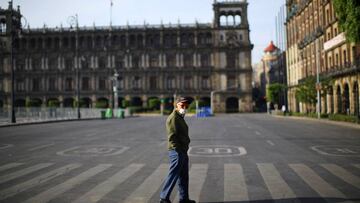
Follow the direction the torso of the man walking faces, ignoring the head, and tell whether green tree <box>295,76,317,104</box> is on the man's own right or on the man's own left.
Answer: on the man's own left

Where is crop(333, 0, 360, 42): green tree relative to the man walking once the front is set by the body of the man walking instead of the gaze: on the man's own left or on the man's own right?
on the man's own left

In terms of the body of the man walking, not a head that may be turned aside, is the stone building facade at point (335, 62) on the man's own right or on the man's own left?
on the man's own left
